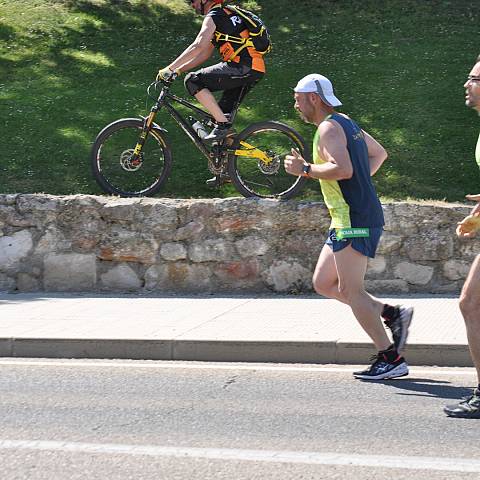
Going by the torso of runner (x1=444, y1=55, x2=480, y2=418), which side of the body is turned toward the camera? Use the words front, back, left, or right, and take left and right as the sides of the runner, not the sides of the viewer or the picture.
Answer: left

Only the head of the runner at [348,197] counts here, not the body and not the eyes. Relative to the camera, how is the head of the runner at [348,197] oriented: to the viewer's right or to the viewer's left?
to the viewer's left

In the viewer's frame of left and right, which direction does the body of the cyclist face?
facing to the left of the viewer

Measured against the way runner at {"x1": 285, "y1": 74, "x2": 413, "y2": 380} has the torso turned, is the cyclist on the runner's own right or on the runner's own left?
on the runner's own right

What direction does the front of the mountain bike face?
to the viewer's left

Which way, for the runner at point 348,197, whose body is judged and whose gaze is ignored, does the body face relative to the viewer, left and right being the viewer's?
facing to the left of the viewer
